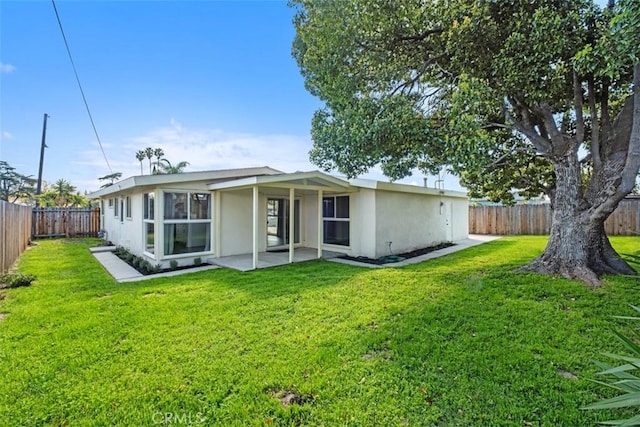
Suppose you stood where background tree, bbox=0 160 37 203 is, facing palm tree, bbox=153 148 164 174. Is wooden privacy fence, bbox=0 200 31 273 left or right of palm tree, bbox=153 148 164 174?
right

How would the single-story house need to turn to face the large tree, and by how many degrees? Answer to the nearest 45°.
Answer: approximately 45° to its left

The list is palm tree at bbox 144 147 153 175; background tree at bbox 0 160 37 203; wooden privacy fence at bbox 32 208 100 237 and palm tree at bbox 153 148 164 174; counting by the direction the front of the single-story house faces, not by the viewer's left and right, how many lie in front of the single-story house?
0

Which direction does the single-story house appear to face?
toward the camera

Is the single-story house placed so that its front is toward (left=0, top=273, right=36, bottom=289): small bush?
no

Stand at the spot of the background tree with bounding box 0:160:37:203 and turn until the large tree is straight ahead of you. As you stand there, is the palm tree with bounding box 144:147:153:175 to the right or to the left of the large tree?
left

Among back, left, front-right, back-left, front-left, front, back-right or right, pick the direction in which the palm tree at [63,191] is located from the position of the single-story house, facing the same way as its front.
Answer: back-right

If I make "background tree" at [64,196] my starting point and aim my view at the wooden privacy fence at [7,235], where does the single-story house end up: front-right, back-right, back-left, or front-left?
front-left

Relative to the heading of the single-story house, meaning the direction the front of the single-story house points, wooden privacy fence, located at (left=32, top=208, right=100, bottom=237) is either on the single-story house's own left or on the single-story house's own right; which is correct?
on the single-story house's own right
